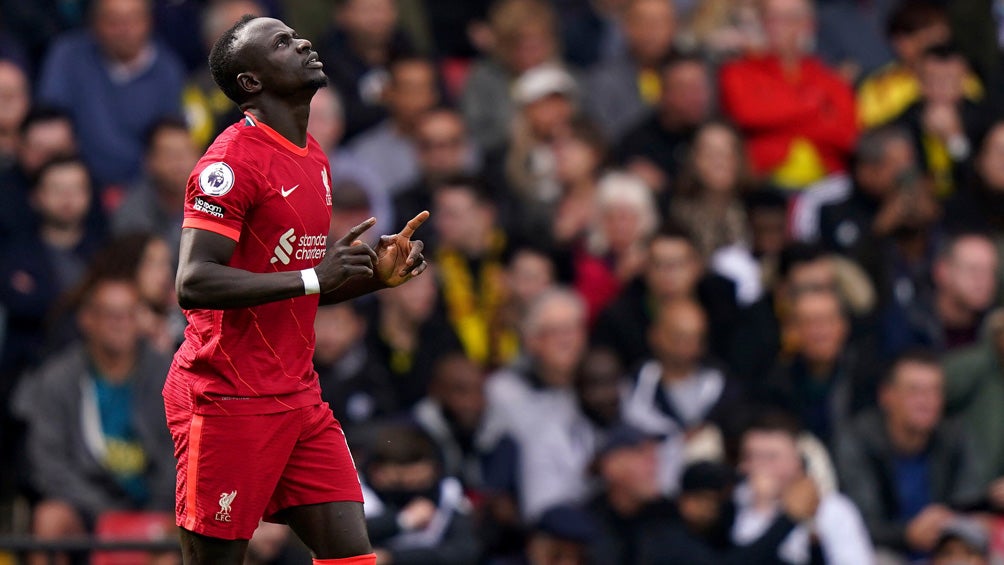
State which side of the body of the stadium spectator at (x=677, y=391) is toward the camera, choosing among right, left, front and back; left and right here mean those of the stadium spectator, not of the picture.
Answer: front

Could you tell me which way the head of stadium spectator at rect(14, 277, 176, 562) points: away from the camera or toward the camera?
toward the camera

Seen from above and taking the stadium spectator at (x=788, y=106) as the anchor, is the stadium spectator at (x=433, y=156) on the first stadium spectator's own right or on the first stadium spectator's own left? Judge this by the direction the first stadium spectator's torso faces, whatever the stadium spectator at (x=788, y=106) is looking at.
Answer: on the first stadium spectator's own right

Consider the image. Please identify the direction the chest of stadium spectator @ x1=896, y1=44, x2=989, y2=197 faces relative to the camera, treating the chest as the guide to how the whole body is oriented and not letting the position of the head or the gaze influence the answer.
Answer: toward the camera

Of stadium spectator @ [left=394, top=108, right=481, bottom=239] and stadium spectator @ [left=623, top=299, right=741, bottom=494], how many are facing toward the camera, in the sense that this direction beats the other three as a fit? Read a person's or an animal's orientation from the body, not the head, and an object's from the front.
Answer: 2

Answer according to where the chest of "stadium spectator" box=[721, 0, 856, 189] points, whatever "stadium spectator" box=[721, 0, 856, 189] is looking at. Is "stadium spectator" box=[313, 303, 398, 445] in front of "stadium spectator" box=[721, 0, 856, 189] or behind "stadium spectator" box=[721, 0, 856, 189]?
in front

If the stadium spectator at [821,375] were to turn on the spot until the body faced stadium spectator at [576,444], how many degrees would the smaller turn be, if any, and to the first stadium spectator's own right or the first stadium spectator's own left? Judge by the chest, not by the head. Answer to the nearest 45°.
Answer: approximately 45° to the first stadium spectator's own right

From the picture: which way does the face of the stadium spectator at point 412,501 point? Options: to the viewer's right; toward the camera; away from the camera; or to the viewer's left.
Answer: toward the camera

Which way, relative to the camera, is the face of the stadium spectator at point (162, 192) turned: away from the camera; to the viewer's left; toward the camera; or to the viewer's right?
toward the camera

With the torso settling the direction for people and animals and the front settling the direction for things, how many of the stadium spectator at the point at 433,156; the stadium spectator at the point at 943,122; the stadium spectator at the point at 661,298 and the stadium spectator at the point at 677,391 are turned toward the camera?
4

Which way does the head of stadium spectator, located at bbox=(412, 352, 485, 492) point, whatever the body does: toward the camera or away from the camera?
toward the camera

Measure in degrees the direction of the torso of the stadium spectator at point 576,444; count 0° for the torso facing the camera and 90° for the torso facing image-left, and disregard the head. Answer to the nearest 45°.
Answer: approximately 315°
